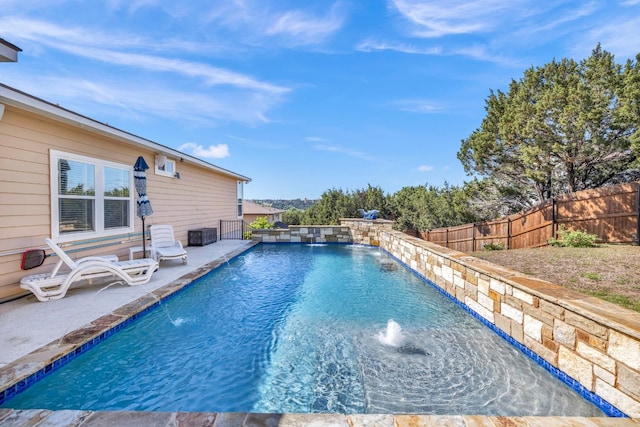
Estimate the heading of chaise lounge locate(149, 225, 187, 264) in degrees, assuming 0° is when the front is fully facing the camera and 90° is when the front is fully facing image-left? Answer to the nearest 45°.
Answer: approximately 315°

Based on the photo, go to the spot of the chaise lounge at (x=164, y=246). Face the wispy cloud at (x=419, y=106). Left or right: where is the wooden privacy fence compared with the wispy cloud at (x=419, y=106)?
right

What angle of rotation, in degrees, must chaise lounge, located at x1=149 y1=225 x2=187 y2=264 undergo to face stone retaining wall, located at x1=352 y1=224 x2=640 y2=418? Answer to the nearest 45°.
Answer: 0° — it already faces it
